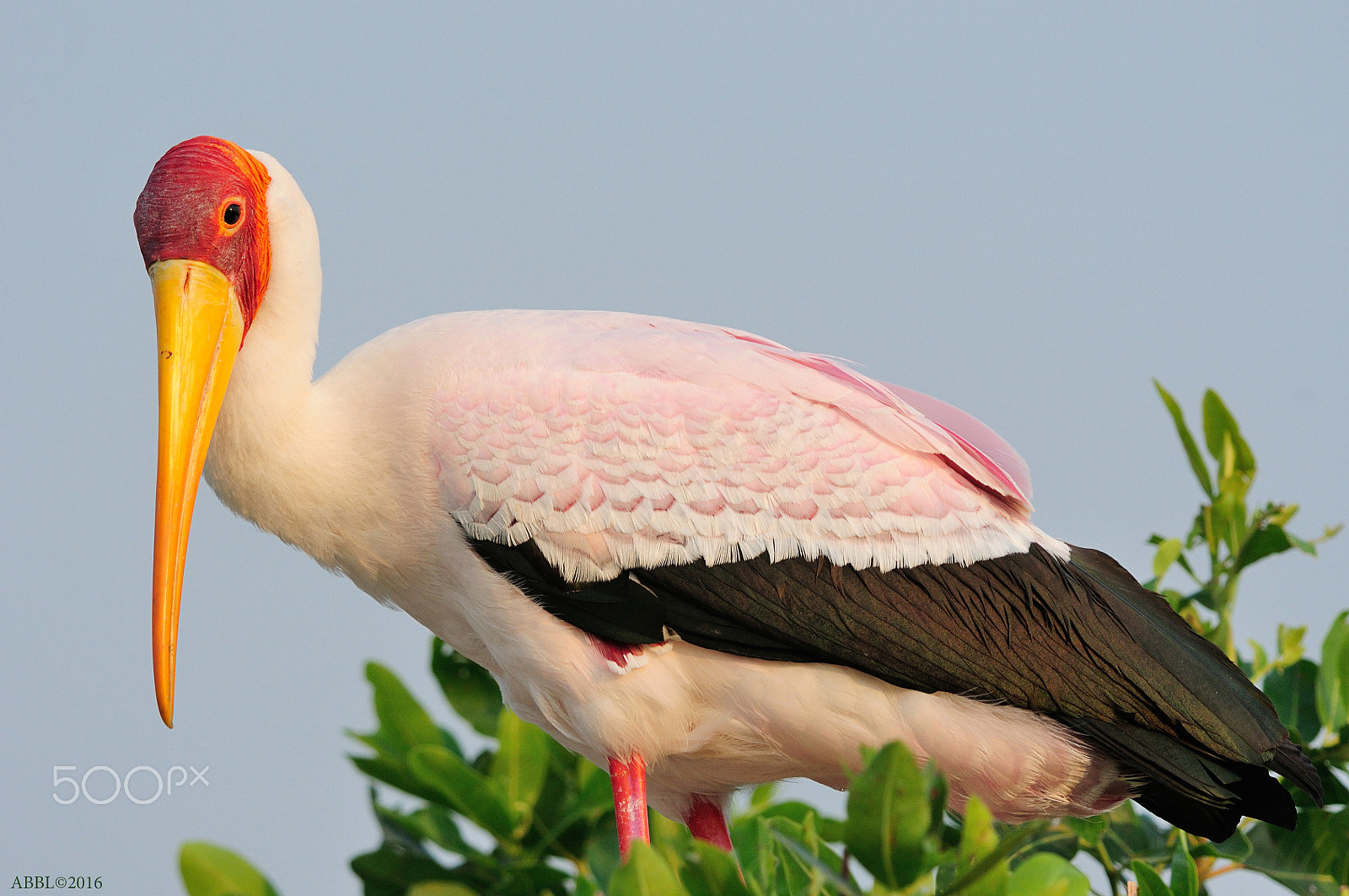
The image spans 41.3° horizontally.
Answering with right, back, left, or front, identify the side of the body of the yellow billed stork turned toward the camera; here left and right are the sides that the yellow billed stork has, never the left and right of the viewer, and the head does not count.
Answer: left
